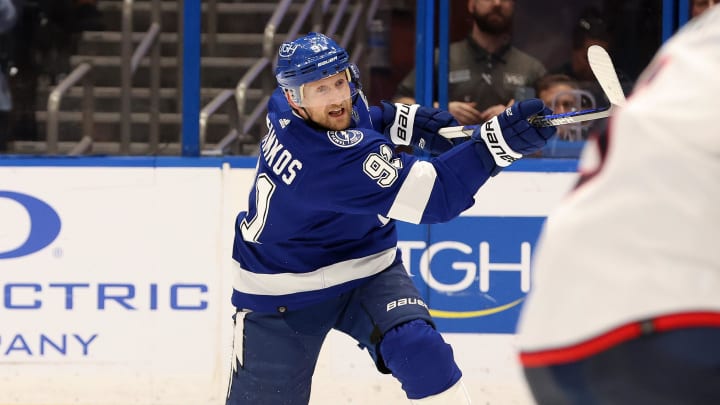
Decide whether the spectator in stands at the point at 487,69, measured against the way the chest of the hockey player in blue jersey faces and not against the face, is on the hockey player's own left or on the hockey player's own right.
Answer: on the hockey player's own left

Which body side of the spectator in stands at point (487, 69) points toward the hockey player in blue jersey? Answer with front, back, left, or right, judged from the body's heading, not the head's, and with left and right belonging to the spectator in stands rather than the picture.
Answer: front

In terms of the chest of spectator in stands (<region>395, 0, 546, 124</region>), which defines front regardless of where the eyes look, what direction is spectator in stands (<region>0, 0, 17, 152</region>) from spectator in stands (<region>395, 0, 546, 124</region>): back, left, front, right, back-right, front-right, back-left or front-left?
right

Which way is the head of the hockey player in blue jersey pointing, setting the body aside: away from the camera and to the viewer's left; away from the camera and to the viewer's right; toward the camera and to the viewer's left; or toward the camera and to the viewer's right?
toward the camera and to the viewer's right

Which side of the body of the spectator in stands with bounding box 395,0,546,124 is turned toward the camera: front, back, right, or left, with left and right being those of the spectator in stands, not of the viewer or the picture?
front

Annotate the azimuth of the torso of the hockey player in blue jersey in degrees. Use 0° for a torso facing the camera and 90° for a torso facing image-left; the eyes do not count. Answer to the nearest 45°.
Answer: approximately 270°

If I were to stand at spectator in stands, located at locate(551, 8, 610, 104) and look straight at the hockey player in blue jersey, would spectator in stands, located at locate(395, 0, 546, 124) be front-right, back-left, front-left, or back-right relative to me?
front-right

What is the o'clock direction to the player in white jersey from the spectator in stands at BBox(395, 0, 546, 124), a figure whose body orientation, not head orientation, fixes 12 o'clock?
The player in white jersey is roughly at 12 o'clock from the spectator in stands.
